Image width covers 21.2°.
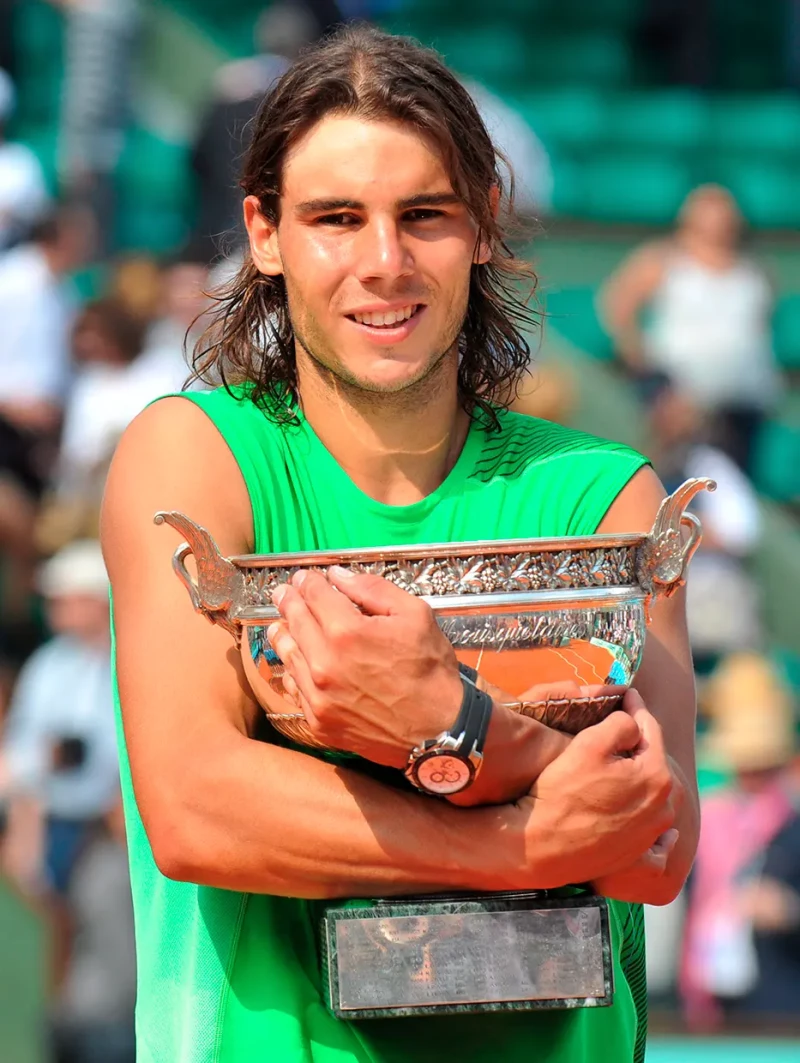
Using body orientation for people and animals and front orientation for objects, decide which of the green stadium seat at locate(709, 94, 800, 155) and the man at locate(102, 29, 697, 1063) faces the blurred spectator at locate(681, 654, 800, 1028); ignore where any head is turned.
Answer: the green stadium seat

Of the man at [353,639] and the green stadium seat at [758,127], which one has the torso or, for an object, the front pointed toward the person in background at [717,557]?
the green stadium seat

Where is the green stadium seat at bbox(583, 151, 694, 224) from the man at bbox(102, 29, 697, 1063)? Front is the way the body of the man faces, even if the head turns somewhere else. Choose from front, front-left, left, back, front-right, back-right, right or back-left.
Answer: back

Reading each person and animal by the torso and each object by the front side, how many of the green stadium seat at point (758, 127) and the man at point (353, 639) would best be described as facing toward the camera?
2

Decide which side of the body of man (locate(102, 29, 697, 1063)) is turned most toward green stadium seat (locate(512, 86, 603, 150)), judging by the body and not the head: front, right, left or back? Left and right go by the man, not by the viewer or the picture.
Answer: back

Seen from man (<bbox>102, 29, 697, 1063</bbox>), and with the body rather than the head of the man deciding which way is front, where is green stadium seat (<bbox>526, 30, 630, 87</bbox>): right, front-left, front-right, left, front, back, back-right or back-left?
back

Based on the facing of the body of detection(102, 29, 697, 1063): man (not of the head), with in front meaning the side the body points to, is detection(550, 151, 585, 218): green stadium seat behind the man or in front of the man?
behind

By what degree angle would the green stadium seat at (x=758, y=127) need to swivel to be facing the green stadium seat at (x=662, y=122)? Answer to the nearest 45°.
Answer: approximately 90° to its right
